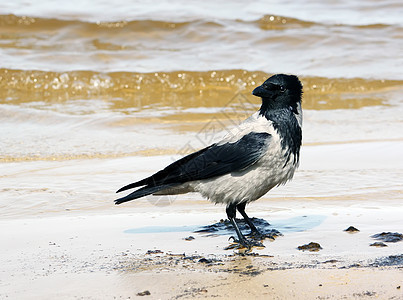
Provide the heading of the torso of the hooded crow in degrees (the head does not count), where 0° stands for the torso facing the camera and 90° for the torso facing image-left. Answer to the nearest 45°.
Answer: approximately 270°

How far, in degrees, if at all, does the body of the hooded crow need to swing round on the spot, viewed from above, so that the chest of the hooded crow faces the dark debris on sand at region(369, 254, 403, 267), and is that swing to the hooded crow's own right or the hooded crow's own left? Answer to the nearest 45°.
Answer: approximately 45° to the hooded crow's own right

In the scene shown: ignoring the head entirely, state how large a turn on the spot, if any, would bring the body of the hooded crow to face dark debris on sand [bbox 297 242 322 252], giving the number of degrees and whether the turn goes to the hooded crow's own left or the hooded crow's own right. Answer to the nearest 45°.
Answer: approximately 45° to the hooded crow's own right

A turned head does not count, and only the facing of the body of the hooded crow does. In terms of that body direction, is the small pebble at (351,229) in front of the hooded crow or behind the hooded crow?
in front
